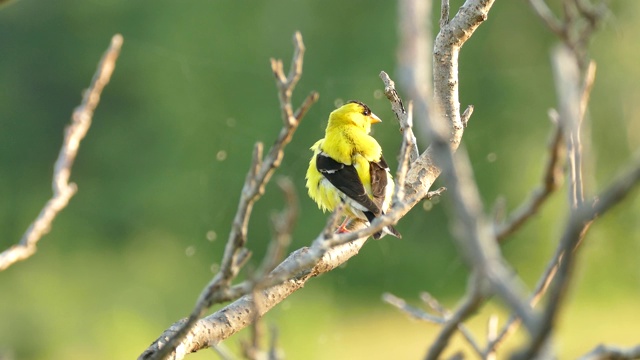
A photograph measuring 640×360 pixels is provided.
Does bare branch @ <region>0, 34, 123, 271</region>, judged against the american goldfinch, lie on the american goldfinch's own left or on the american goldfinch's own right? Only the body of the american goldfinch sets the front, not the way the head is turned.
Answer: on the american goldfinch's own left

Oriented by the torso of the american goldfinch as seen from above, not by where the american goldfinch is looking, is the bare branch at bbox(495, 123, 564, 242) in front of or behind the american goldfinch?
behind

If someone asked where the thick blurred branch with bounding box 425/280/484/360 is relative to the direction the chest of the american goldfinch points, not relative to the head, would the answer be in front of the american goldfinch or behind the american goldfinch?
behind

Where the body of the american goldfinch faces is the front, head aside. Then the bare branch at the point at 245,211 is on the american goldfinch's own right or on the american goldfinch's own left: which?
on the american goldfinch's own left

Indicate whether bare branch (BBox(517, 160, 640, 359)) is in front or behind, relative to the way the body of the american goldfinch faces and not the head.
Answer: behind

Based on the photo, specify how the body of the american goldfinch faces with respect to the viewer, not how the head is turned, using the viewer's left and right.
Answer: facing away from the viewer and to the left of the viewer
